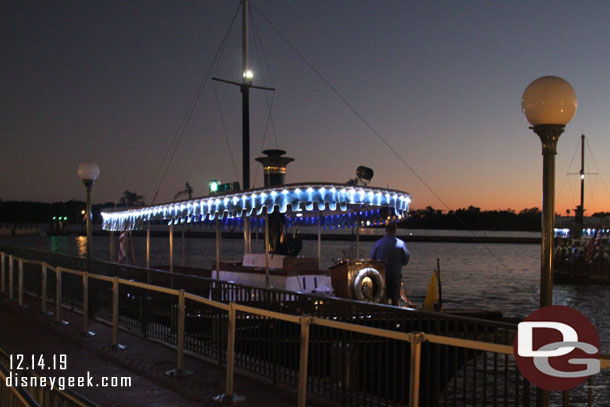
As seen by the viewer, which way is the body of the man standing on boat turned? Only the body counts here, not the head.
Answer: away from the camera

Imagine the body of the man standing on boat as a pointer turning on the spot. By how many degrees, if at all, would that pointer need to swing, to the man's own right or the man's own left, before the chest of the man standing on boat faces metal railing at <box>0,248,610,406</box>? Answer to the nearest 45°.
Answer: approximately 180°

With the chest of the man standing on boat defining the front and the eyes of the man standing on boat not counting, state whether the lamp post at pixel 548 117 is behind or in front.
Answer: behind
